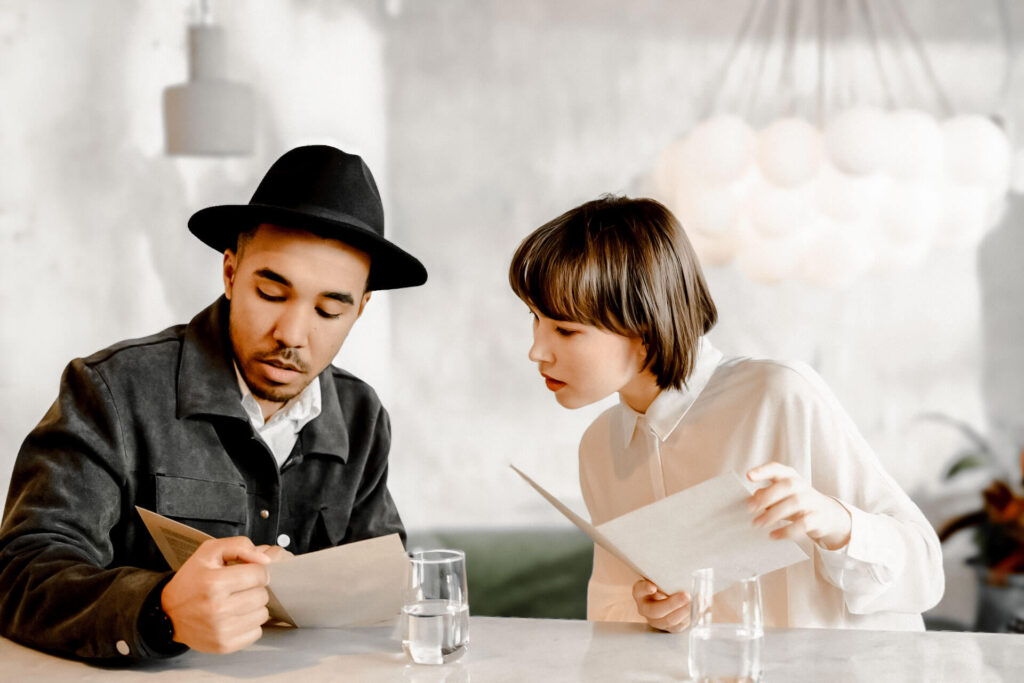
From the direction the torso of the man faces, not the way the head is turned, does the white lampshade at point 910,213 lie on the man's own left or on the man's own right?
on the man's own left

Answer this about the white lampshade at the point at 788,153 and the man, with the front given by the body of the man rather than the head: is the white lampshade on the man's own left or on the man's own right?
on the man's own left

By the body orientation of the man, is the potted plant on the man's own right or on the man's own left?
on the man's own left

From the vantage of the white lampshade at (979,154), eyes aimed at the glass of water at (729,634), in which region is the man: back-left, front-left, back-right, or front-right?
front-right

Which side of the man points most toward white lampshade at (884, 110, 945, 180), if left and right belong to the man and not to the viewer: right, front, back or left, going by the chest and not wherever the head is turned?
left

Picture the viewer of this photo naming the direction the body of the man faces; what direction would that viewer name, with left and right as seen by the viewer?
facing the viewer and to the right of the viewer

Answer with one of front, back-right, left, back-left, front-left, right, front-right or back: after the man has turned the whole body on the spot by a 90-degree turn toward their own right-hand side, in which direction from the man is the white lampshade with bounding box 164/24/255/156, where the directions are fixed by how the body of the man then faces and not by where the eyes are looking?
back-right

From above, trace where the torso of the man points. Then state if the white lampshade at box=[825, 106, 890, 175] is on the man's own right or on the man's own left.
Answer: on the man's own left

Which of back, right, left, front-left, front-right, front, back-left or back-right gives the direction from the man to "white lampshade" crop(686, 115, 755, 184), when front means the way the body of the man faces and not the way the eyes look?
left

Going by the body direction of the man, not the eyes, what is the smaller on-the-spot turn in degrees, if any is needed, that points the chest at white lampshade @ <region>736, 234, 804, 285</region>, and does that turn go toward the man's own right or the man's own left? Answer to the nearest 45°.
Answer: approximately 90° to the man's own left
